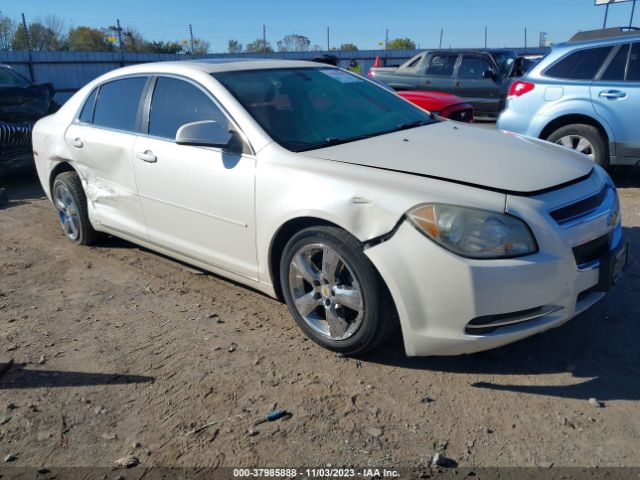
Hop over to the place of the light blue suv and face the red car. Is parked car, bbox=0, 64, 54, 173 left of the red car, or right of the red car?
left

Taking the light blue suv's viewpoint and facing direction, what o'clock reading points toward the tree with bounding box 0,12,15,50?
The tree is roughly at 7 o'clock from the light blue suv.

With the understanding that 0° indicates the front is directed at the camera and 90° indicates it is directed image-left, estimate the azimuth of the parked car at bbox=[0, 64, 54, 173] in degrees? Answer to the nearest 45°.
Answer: approximately 315°

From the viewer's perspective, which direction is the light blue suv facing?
to the viewer's right

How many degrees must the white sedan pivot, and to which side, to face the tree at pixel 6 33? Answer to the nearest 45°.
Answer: approximately 180°

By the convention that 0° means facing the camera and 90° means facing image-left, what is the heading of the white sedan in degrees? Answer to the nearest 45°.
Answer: approximately 315°
